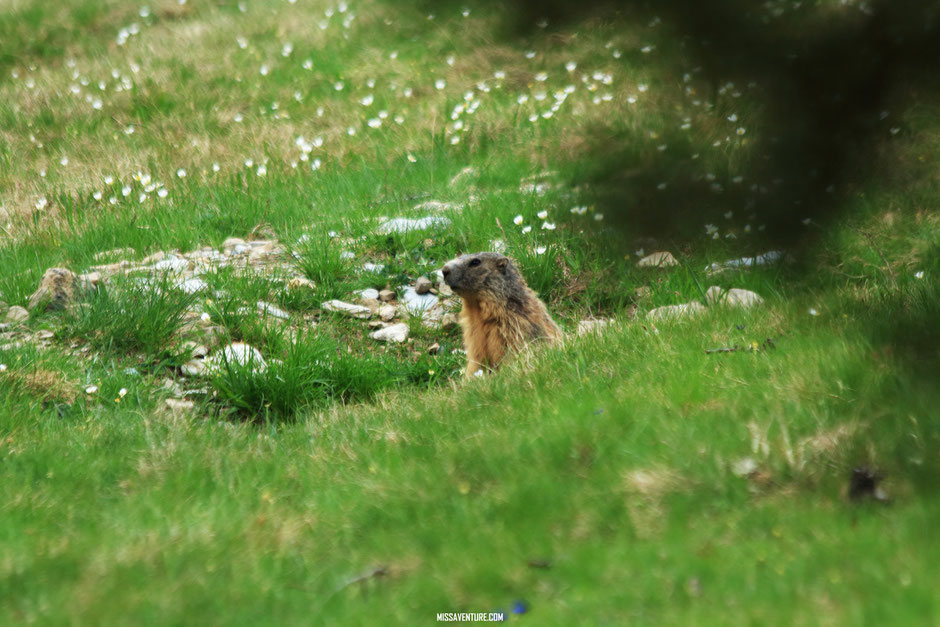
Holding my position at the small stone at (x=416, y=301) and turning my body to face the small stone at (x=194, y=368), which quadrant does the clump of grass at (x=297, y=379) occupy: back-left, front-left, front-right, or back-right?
front-left

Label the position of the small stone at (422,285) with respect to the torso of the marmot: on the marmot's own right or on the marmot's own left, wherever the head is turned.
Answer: on the marmot's own right

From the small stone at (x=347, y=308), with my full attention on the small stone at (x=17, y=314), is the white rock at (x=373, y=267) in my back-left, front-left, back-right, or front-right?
back-right

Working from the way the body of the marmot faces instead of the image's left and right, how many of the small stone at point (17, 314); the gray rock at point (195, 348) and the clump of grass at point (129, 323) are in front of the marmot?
3

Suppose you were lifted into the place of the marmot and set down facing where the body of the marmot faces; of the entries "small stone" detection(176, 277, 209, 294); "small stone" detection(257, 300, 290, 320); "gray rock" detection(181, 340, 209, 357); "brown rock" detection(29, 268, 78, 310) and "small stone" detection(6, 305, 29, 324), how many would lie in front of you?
5

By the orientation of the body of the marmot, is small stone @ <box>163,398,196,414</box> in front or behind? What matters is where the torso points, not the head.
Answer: in front

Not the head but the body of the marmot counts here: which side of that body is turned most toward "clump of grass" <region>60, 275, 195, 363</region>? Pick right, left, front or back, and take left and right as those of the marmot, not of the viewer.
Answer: front

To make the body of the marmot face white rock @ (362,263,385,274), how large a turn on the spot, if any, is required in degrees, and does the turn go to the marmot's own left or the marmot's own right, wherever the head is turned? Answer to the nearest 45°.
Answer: approximately 45° to the marmot's own right

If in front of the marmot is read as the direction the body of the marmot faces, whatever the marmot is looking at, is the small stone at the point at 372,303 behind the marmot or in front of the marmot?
in front

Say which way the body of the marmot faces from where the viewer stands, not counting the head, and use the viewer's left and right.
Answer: facing to the left of the viewer

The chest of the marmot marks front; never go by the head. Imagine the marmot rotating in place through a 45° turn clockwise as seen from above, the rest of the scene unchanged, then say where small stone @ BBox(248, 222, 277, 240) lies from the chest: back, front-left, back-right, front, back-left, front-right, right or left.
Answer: front

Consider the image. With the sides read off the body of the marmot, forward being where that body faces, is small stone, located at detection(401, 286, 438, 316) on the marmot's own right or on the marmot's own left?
on the marmot's own right

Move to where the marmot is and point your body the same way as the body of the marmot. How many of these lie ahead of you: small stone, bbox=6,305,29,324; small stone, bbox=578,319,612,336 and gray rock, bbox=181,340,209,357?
2

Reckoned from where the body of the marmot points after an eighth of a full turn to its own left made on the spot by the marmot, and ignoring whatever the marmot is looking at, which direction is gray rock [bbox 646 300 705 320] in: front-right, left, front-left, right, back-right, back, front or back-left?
left

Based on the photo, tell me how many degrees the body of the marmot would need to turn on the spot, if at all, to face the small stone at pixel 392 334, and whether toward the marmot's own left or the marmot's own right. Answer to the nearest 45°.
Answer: approximately 45° to the marmot's own right

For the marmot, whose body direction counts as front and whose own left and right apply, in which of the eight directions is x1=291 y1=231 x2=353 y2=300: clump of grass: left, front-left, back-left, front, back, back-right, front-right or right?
front-right

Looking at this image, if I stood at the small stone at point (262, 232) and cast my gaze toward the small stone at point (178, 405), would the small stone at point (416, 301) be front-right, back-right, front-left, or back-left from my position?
front-left

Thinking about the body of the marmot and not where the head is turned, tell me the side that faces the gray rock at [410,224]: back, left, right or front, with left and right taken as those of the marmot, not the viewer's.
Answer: right
